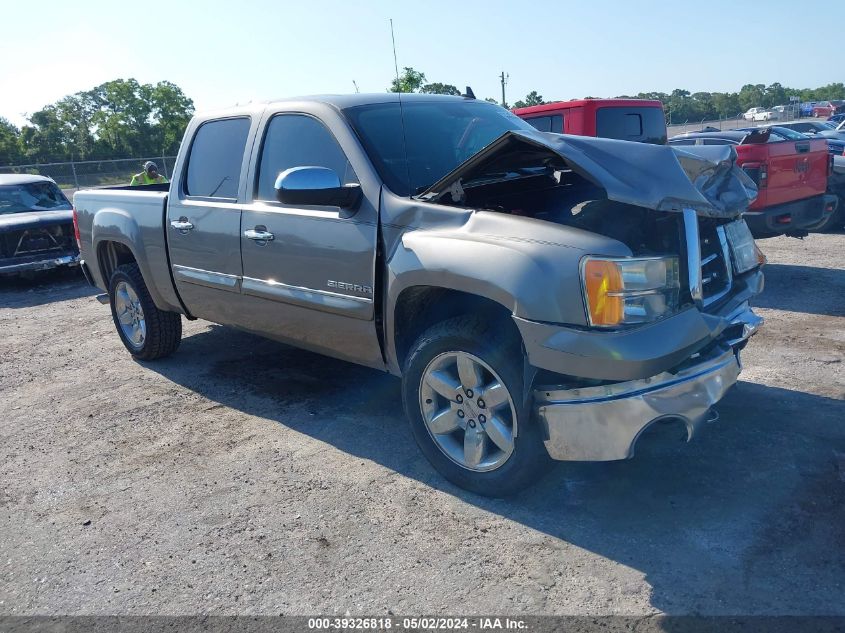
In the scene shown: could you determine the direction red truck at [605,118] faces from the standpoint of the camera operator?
facing away from the viewer and to the left of the viewer

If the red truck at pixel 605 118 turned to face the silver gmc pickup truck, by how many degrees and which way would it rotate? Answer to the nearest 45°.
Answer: approximately 135° to its left

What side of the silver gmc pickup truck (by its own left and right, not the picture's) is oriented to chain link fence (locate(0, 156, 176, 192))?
back

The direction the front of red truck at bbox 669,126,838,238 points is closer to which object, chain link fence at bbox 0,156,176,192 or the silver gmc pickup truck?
the chain link fence

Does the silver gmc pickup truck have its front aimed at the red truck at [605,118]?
no

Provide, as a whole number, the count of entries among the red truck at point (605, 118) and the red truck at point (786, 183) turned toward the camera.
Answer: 0

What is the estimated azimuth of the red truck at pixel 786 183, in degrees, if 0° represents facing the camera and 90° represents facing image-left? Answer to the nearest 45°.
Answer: approximately 135°
